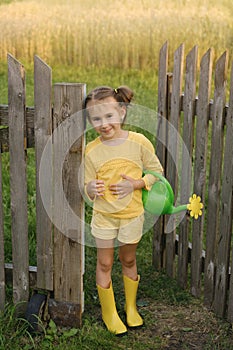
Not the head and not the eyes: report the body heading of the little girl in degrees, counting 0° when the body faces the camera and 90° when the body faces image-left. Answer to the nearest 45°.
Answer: approximately 0°

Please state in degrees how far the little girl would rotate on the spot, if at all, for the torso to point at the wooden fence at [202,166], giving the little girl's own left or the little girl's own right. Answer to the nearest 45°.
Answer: approximately 135° to the little girl's own left
